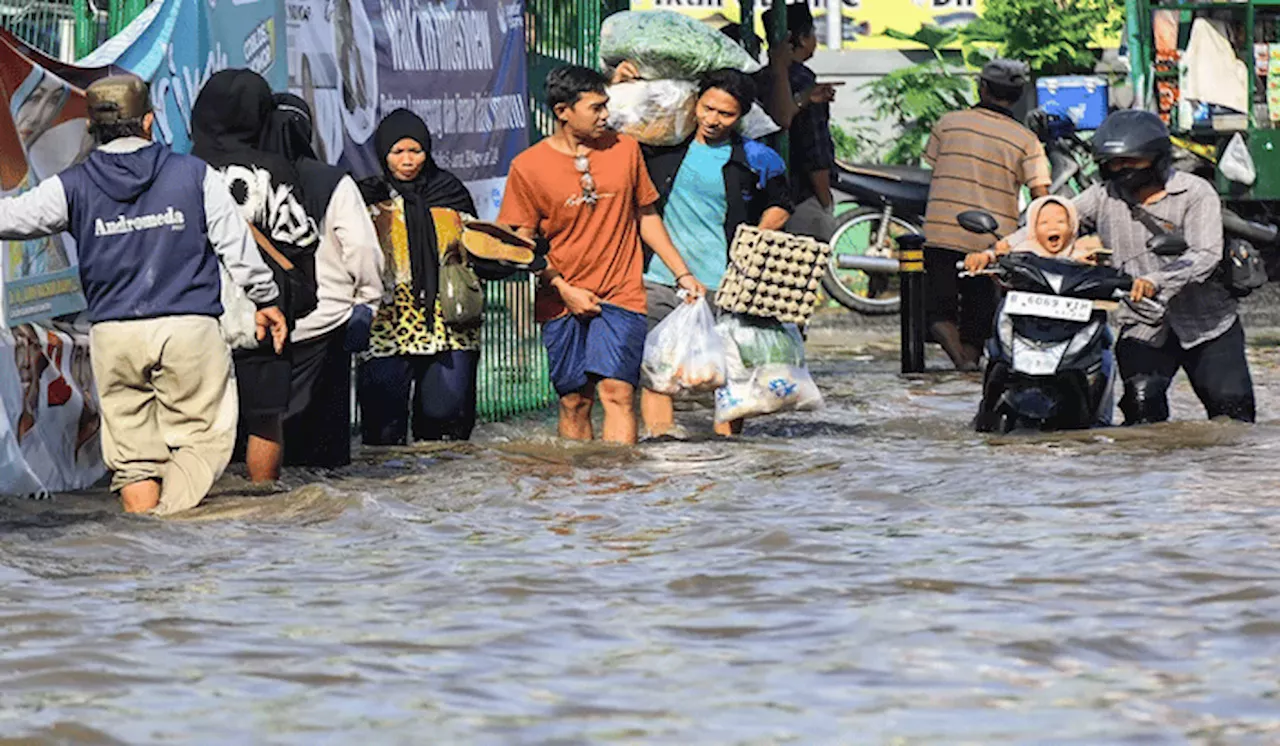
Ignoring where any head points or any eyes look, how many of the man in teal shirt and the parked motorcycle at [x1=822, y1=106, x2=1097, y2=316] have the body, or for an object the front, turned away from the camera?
0

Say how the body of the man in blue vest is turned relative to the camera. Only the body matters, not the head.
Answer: away from the camera

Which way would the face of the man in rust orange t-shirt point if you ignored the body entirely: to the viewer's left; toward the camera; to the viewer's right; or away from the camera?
to the viewer's right

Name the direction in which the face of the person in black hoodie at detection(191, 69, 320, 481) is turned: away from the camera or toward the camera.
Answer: away from the camera

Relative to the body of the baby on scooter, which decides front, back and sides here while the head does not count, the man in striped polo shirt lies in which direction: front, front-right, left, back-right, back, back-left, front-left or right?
back

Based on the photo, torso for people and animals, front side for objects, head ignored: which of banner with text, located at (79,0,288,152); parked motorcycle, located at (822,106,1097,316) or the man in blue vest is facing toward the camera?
the banner with text

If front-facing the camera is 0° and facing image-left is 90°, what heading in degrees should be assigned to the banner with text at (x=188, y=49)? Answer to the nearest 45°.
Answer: approximately 0°

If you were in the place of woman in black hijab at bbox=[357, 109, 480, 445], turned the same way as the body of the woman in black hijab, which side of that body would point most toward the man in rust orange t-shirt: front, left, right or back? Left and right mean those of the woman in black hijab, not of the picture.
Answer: left
